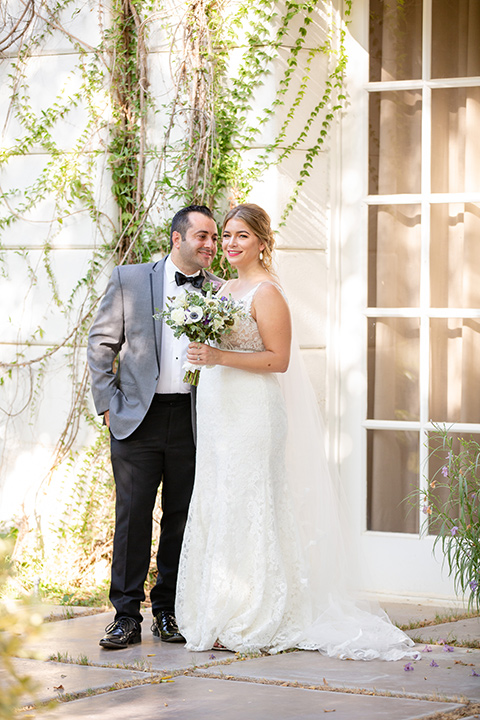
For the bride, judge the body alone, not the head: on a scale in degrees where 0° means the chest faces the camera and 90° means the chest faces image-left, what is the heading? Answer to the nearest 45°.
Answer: approximately 45°

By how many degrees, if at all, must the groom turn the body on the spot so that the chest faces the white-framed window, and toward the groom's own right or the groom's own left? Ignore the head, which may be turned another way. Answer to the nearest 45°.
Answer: approximately 90° to the groom's own left

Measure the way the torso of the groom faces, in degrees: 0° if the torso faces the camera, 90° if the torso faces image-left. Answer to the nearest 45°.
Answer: approximately 315°
